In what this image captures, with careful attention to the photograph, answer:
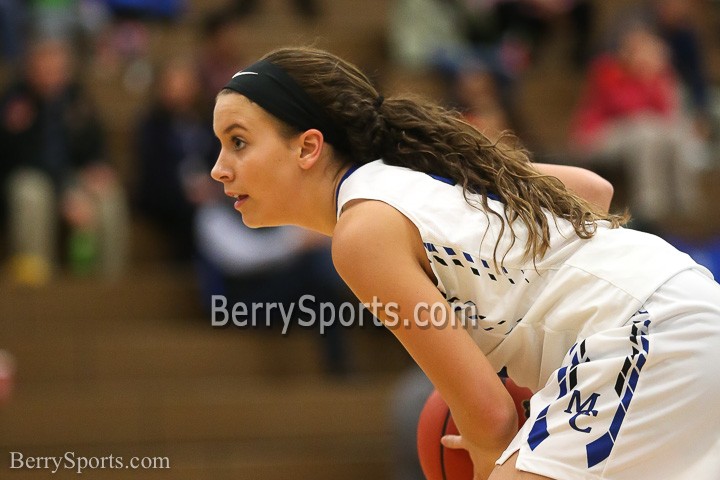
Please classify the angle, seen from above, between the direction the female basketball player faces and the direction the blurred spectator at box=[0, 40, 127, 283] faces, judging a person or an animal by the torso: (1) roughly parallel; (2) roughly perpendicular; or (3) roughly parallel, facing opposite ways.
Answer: roughly perpendicular

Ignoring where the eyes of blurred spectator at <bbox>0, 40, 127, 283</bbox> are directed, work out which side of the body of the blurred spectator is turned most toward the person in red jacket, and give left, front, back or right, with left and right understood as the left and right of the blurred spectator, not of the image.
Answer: left

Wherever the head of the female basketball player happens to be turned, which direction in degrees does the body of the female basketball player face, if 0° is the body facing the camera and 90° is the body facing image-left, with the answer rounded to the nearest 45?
approximately 90°

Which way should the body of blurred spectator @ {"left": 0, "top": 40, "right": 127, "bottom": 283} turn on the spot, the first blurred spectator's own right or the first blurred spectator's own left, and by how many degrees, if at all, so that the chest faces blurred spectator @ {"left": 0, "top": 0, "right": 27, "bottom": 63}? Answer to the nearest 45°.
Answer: approximately 180°

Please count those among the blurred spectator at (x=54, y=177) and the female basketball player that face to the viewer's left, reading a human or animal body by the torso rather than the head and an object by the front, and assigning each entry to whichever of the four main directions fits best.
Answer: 1

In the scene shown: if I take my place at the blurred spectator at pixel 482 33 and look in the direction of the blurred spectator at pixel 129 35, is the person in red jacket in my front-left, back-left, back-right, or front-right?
back-left

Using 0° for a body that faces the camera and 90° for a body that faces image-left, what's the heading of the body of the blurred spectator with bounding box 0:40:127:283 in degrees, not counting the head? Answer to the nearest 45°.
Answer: approximately 0°

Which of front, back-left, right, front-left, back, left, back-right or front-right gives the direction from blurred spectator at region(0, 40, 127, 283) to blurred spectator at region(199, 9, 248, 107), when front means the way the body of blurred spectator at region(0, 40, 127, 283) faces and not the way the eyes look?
back-left

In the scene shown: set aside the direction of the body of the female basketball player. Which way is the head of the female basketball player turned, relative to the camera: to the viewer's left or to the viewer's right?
to the viewer's left

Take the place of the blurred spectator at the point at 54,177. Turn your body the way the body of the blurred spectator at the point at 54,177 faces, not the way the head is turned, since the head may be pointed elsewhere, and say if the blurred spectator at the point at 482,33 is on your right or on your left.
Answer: on your left

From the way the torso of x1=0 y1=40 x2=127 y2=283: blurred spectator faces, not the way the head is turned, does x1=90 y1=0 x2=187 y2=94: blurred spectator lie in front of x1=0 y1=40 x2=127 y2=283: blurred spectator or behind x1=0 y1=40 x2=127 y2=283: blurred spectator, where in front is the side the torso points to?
behind

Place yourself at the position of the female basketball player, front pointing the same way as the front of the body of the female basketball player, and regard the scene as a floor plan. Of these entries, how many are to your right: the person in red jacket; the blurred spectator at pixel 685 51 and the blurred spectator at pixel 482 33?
3
